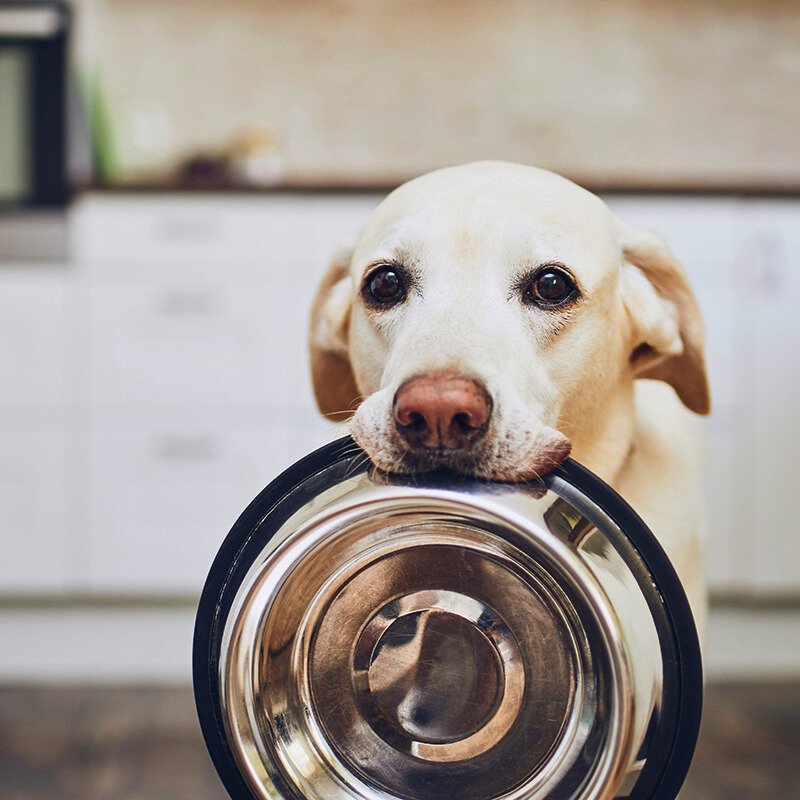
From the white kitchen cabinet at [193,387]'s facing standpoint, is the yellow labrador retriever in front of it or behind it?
in front

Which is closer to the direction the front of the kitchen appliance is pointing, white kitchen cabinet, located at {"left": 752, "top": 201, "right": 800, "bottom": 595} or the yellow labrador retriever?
the yellow labrador retriever

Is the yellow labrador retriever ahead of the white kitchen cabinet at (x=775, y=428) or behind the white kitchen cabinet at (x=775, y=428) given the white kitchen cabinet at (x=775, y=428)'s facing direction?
ahead

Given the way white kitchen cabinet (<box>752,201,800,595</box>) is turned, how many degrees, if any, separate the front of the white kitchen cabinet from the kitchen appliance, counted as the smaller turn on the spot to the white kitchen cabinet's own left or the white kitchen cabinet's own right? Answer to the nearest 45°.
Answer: approximately 90° to the white kitchen cabinet's own right

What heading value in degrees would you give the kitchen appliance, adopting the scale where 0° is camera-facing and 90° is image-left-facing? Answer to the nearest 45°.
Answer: approximately 0°

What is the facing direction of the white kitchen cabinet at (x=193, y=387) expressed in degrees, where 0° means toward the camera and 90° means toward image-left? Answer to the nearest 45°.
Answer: approximately 0°

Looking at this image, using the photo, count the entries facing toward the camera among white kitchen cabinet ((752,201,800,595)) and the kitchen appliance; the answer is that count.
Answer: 2
